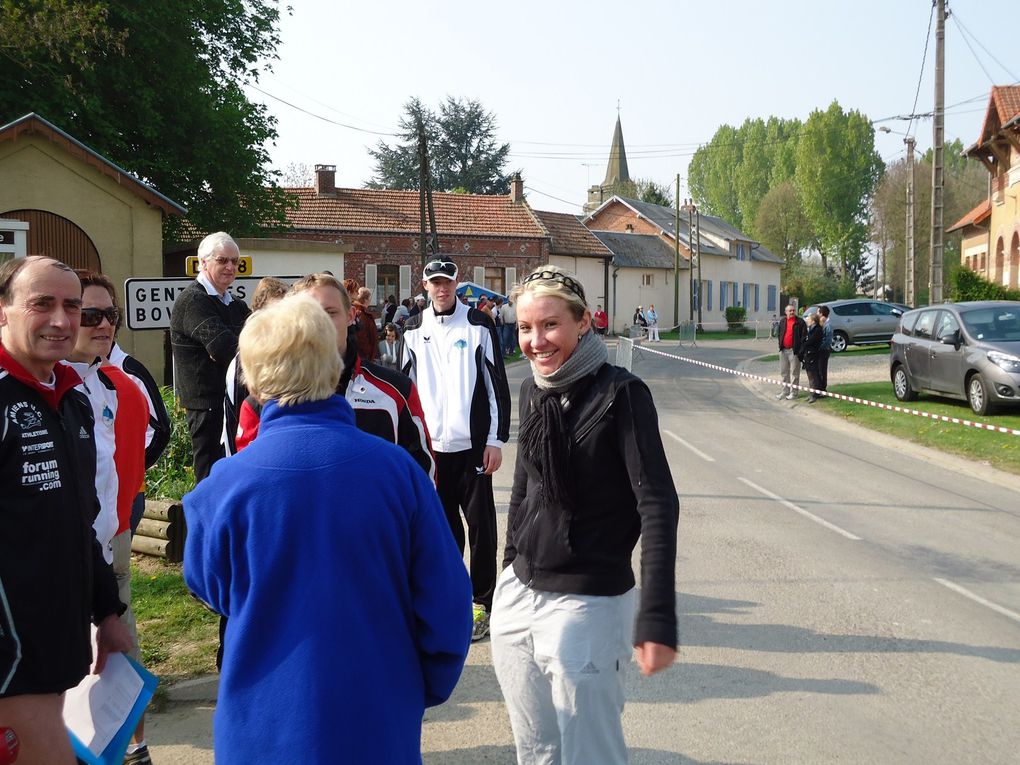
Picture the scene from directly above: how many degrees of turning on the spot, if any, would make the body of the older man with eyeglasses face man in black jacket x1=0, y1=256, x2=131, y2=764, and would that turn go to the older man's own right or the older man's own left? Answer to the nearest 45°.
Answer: approximately 45° to the older man's own right

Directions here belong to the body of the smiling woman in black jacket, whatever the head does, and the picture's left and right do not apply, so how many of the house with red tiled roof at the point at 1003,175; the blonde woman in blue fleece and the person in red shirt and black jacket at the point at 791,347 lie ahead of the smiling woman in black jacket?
1

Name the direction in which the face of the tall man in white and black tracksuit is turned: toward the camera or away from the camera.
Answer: toward the camera

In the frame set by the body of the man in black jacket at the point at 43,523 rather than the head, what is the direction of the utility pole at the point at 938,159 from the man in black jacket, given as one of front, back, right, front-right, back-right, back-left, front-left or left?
left

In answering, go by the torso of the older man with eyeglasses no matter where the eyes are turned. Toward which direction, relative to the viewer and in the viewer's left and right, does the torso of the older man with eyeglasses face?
facing the viewer and to the right of the viewer

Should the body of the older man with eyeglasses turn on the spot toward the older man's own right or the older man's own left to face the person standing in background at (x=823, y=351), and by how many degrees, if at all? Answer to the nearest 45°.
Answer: approximately 90° to the older man's own left

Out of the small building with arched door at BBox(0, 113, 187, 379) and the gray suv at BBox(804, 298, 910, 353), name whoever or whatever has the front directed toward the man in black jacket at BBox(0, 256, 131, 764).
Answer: the small building with arched door

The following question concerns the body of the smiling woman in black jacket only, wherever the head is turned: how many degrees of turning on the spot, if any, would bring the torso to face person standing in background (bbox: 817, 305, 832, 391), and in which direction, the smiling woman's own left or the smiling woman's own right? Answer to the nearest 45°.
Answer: approximately 135° to the smiling woman's own right

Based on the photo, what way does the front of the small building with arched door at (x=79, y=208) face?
toward the camera

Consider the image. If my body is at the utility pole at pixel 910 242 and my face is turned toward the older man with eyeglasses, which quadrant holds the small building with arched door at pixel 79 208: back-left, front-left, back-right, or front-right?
front-right

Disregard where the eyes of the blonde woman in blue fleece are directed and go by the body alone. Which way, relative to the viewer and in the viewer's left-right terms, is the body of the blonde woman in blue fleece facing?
facing away from the viewer

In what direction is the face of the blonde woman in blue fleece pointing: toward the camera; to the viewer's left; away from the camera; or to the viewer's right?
away from the camera
